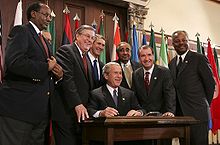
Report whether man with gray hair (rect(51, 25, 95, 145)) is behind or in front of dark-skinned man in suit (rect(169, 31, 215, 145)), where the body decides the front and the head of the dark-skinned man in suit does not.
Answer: in front

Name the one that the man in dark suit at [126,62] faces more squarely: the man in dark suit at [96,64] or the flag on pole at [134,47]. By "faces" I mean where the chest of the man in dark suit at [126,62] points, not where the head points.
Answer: the man in dark suit

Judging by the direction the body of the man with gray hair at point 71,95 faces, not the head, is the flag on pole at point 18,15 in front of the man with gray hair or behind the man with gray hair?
behind

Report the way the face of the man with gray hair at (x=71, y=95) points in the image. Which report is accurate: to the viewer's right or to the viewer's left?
to the viewer's right

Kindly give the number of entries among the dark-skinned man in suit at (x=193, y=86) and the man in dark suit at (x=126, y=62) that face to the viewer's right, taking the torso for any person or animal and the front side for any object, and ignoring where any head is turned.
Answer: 0

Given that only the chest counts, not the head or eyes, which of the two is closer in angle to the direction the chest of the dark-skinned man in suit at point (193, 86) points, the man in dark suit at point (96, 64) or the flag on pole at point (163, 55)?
the man in dark suit

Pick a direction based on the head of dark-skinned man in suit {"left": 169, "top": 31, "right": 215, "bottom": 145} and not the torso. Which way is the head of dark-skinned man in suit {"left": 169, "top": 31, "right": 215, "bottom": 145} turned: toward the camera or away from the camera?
toward the camera

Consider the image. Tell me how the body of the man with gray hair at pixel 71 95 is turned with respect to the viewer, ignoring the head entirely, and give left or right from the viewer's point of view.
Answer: facing the viewer and to the right of the viewer

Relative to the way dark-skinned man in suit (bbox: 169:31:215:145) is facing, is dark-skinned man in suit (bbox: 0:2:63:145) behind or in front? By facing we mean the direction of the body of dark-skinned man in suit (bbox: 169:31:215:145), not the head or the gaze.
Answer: in front

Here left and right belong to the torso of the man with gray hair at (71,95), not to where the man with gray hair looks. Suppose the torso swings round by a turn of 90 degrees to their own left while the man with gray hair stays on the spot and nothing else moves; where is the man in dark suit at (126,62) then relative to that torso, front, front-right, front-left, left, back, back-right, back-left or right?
front

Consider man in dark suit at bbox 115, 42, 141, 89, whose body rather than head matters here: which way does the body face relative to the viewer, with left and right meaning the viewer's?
facing the viewer

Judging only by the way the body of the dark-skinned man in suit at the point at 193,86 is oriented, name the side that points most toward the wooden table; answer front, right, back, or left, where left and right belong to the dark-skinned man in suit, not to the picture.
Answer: front

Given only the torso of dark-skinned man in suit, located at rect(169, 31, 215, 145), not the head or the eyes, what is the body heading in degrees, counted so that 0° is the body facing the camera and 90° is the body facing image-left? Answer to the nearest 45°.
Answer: approximately 45°

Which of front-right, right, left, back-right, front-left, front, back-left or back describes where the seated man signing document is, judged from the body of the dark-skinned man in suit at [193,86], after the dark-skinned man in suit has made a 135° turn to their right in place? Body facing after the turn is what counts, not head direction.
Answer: back-left
